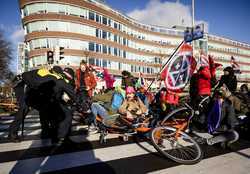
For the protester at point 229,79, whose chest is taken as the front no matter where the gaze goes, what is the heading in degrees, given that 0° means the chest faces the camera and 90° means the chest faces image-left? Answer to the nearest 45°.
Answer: approximately 45°

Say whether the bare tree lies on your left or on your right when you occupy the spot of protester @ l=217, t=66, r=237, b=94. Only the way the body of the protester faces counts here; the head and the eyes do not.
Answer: on your right

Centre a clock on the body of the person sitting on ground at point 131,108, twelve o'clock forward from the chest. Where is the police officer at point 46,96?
The police officer is roughly at 2 o'clock from the person sitting on ground.

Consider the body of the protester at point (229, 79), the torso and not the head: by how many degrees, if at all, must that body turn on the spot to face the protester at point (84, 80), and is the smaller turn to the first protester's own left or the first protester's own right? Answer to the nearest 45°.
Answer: approximately 45° to the first protester's own right

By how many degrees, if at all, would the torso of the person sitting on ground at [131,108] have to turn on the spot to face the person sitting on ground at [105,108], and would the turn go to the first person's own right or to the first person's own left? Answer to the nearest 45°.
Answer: approximately 135° to the first person's own right
